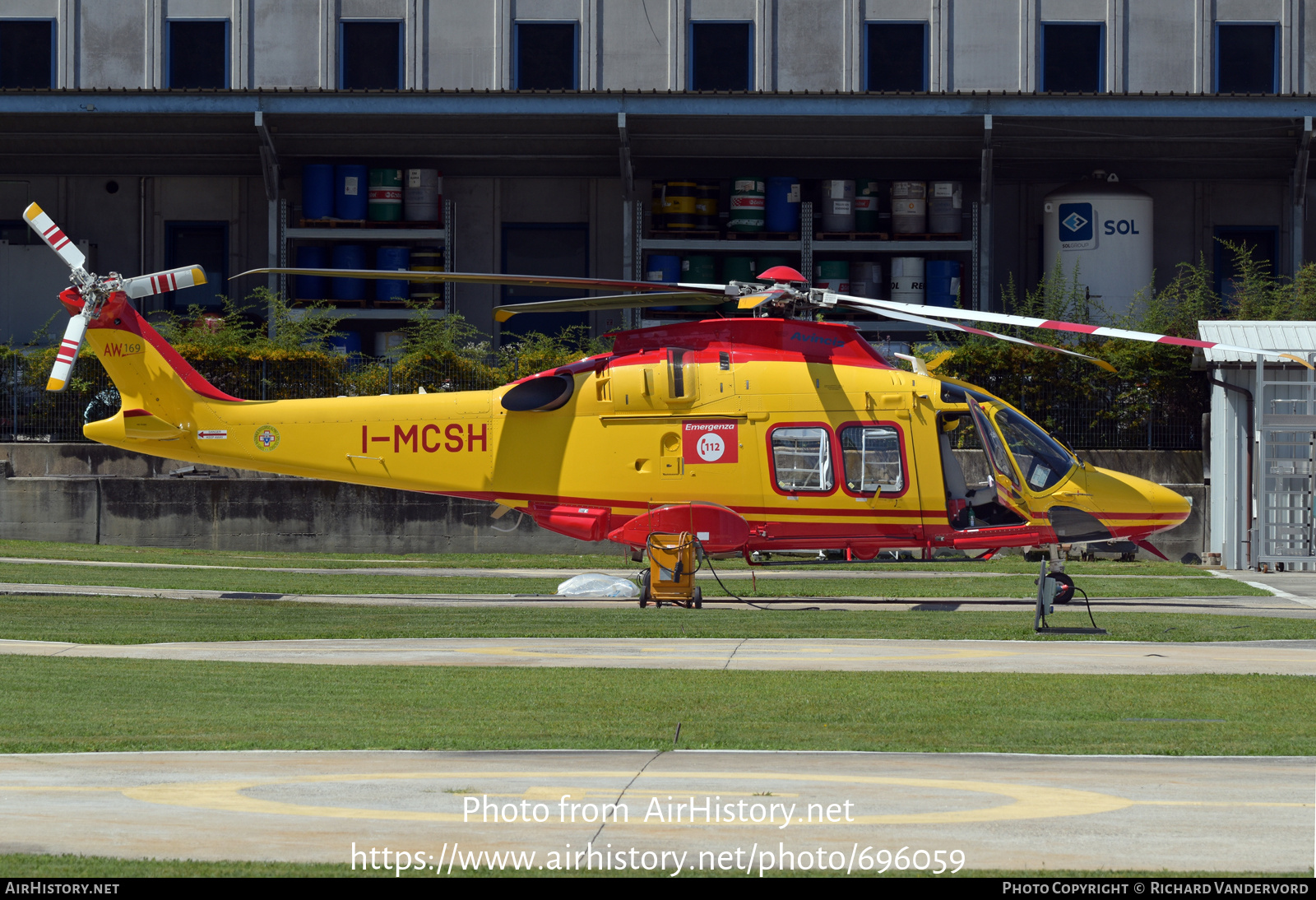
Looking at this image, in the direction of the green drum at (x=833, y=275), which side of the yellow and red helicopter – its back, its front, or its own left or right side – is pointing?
left

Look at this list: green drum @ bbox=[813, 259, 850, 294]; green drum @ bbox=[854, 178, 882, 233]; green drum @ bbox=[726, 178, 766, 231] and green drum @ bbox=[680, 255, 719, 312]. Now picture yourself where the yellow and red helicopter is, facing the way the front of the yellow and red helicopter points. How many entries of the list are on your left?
4

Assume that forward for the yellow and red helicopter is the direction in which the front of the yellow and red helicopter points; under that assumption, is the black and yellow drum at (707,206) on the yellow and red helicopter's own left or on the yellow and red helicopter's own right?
on the yellow and red helicopter's own left

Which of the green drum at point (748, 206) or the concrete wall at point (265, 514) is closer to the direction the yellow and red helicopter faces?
the green drum

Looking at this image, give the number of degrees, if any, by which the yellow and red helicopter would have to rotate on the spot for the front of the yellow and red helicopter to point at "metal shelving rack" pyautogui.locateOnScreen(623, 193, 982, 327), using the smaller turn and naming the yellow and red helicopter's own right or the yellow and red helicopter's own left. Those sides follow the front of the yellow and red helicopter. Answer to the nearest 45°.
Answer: approximately 90° to the yellow and red helicopter's own left

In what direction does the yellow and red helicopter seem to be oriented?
to the viewer's right

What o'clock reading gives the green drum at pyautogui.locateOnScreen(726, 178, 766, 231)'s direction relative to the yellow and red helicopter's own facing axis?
The green drum is roughly at 9 o'clock from the yellow and red helicopter.

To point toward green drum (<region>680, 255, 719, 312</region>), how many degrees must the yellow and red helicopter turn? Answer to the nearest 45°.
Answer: approximately 90° to its left

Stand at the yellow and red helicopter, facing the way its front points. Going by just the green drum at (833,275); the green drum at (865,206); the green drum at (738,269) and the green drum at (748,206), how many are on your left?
4

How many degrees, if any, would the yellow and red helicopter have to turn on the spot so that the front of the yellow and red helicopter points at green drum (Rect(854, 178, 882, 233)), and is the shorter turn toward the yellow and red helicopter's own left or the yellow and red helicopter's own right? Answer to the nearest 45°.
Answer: approximately 90° to the yellow and red helicopter's own left

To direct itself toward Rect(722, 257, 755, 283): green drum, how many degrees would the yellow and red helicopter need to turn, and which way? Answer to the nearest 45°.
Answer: approximately 90° to its left
